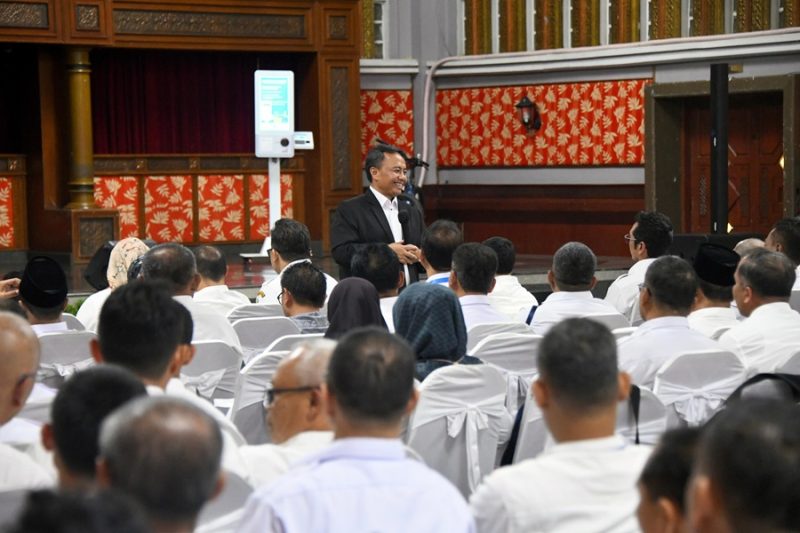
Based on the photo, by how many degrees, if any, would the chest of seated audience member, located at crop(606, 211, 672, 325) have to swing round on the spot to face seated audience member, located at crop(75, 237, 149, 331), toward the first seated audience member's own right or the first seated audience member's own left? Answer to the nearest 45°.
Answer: approximately 90° to the first seated audience member's own left

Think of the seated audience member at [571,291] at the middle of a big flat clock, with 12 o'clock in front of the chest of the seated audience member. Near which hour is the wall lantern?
The wall lantern is roughly at 12 o'clock from the seated audience member.

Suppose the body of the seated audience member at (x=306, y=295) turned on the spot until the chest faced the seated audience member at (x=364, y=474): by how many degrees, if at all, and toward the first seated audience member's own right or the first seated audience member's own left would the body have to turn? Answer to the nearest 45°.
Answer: approximately 135° to the first seated audience member's own left

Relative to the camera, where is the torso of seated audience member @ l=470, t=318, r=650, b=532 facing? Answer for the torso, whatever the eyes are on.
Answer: away from the camera

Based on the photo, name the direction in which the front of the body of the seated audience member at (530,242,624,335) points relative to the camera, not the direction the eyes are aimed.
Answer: away from the camera

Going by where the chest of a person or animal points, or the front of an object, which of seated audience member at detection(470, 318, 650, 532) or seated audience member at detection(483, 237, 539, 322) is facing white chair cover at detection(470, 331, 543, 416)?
seated audience member at detection(470, 318, 650, 532)

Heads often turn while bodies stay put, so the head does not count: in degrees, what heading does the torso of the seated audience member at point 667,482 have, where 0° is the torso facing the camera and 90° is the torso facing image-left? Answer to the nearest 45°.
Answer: approximately 135°

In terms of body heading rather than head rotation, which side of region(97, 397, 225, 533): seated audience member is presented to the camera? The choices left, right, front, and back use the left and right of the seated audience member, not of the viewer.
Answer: back

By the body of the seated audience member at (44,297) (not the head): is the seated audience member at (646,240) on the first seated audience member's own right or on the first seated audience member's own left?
on the first seated audience member's own right

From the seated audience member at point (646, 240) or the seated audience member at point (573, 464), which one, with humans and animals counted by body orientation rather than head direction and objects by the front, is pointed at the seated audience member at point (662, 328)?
the seated audience member at point (573, 464)

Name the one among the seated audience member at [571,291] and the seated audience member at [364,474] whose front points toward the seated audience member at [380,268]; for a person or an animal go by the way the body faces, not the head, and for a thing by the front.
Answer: the seated audience member at [364,474]

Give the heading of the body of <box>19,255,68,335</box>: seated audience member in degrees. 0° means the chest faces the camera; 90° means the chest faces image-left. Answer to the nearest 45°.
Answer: approximately 180°

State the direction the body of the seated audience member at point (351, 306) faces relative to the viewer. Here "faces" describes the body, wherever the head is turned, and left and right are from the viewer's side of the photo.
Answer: facing away from the viewer

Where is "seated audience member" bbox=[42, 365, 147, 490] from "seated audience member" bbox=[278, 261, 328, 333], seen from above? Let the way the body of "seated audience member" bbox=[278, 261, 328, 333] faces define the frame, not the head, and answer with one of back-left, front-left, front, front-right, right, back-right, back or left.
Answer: back-left

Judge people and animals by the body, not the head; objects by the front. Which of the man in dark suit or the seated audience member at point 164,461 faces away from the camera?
the seated audience member

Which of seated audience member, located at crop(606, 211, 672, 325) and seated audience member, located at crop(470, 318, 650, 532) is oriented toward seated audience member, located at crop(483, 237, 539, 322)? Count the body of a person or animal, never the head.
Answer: seated audience member, located at crop(470, 318, 650, 532)

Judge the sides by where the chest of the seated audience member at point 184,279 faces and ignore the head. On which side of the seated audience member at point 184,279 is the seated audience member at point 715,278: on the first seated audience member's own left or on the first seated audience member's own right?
on the first seated audience member's own right

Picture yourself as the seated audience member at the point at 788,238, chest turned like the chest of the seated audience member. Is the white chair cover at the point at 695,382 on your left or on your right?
on your left
